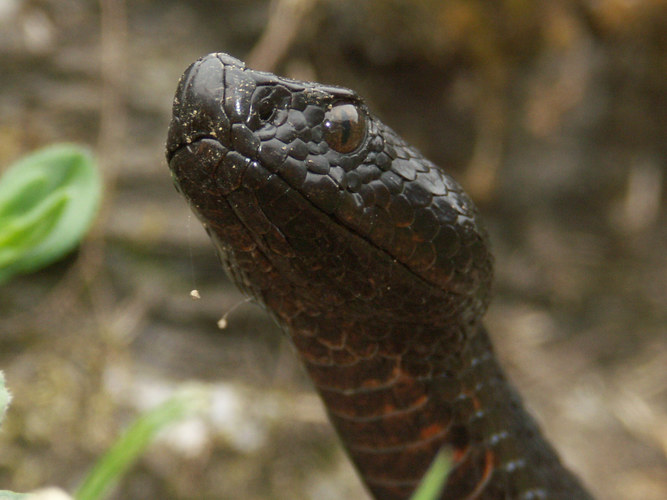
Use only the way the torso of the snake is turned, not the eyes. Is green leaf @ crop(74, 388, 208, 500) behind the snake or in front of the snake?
in front

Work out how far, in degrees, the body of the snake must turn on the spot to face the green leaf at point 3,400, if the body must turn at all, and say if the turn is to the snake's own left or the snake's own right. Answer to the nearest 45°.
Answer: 0° — it already faces it

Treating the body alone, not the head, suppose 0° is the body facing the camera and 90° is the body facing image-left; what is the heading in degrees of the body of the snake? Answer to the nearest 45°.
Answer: approximately 45°
